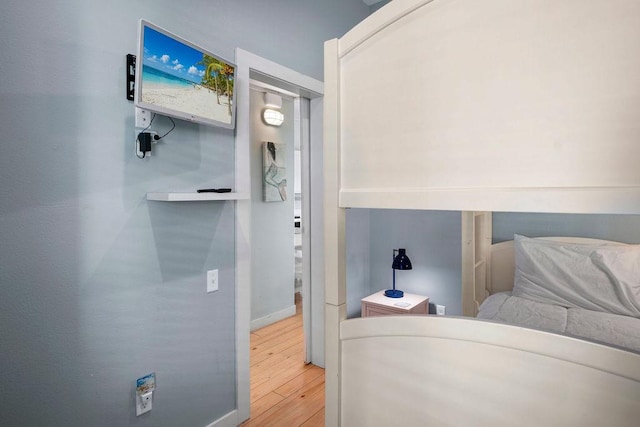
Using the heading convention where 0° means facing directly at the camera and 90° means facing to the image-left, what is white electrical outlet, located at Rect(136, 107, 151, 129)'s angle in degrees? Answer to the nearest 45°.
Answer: approximately 315°

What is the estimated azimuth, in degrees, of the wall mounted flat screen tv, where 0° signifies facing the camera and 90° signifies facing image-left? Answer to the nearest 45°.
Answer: approximately 315°

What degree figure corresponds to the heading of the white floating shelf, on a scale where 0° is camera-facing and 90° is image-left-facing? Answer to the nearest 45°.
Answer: approximately 315°

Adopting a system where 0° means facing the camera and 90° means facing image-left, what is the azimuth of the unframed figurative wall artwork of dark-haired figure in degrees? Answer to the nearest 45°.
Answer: approximately 315°
